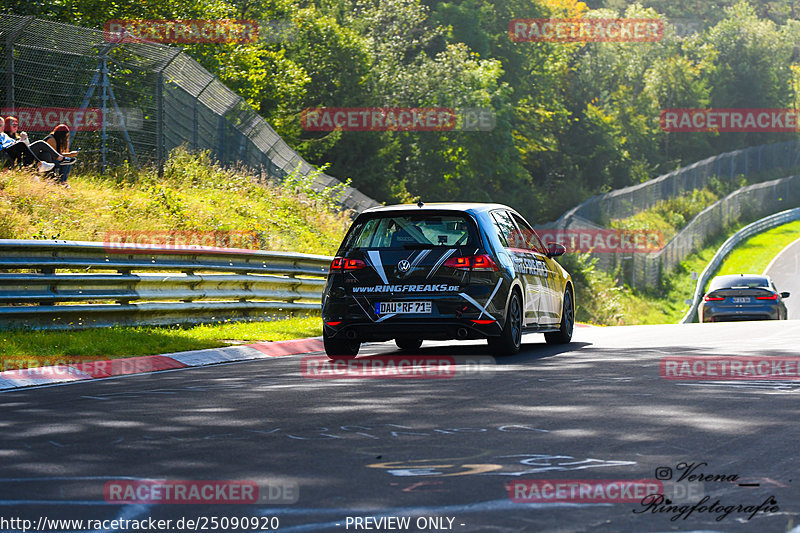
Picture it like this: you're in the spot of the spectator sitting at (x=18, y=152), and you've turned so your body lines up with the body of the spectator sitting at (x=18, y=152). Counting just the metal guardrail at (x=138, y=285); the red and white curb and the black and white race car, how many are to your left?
0

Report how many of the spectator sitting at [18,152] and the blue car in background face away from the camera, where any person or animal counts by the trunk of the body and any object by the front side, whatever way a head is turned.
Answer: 1

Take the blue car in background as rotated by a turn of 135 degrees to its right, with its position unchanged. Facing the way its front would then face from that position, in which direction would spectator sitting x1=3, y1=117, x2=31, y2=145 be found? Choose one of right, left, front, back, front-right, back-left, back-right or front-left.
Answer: right

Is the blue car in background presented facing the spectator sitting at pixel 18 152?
no

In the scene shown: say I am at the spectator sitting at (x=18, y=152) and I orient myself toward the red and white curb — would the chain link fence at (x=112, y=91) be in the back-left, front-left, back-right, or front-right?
back-left

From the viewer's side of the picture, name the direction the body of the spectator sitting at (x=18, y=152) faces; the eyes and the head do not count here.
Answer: to the viewer's right

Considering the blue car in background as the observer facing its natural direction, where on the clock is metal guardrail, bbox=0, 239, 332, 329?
The metal guardrail is roughly at 7 o'clock from the blue car in background.

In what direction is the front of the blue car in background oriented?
away from the camera

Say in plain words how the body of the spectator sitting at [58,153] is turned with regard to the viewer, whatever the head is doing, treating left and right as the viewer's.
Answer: facing to the right of the viewer

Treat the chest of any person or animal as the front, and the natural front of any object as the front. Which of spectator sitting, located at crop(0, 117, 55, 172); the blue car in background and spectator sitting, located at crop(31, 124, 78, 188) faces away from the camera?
the blue car in background

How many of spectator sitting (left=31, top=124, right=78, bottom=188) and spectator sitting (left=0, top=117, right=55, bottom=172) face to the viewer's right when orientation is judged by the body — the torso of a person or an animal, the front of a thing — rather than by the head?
2

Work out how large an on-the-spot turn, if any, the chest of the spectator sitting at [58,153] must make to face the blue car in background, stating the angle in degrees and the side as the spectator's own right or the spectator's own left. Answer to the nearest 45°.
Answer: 0° — they already face it

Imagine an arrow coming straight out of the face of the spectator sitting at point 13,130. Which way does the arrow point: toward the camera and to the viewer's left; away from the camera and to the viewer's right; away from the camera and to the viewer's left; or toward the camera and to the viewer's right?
toward the camera and to the viewer's right

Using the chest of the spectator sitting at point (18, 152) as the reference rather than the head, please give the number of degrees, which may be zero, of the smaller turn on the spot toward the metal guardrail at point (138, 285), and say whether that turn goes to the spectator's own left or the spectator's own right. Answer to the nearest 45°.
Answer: approximately 90° to the spectator's own right
